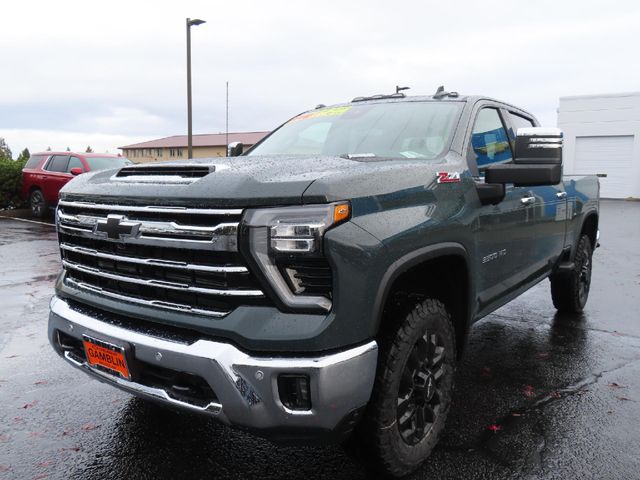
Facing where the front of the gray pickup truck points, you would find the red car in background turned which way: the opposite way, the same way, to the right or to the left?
to the left

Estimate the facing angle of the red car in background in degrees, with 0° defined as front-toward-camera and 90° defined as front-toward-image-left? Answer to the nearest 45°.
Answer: approximately 315°

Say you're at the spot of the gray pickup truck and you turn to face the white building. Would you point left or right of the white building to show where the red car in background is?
left

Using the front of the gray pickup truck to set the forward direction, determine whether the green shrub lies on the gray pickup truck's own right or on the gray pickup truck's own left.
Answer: on the gray pickup truck's own right

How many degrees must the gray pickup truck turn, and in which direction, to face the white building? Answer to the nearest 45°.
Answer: approximately 180°

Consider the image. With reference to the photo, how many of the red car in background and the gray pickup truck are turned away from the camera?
0

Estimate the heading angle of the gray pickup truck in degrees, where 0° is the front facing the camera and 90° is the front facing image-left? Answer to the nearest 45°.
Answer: approximately 45°

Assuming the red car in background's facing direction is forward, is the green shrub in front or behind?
behind

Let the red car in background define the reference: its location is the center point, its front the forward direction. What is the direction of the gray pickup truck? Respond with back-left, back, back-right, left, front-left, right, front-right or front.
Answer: front-right

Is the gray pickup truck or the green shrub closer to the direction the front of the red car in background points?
the gray pickup truck

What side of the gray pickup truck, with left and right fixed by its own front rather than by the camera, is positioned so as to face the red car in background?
right
